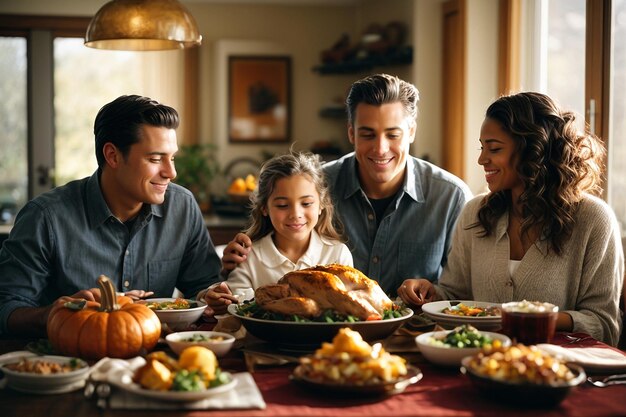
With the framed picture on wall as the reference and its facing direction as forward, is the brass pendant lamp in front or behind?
in front

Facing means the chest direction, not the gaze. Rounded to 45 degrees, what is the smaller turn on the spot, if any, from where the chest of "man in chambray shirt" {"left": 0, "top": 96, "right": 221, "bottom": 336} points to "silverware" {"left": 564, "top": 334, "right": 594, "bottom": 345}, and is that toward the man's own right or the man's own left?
0° — they already face it

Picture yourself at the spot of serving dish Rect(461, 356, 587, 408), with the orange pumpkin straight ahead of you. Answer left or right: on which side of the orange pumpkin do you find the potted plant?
right

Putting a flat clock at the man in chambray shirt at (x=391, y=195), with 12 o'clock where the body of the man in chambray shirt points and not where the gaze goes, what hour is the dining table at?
The dining table is roughly at 12 o'clock from the man in chambray shirt.

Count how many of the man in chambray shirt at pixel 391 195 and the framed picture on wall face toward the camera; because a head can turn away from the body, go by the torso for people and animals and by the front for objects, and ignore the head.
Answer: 2

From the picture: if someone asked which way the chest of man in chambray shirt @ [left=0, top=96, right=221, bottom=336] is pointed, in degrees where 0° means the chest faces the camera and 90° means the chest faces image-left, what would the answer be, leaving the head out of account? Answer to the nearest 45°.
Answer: approximately 315°

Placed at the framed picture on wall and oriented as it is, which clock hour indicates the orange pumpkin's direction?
The orange pumpkin is roughly at 12 o'clock from the framed picture on wall.

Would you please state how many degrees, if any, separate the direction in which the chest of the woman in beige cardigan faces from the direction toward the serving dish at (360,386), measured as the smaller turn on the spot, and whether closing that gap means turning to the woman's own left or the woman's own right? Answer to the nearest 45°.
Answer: approximately 45° to the woman's own left

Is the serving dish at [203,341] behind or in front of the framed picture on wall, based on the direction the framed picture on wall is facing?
in front
